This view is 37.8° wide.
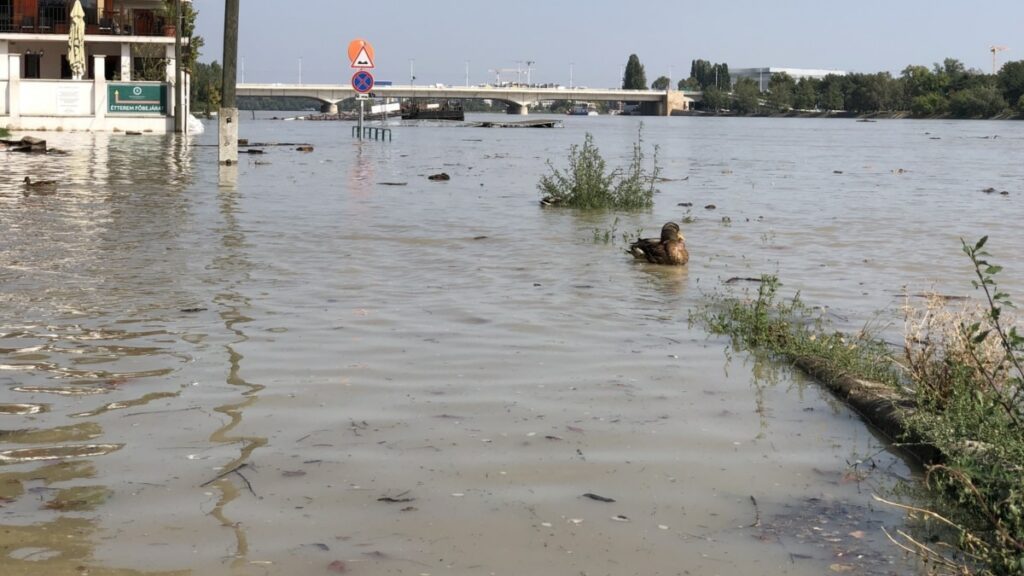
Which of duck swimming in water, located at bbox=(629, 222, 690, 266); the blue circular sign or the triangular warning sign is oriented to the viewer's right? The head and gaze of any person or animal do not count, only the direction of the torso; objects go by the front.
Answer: the duck swimming in water

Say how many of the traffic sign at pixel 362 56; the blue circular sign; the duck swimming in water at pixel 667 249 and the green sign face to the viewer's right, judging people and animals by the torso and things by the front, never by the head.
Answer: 1

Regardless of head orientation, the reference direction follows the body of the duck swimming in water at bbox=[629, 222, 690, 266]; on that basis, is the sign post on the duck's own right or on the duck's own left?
on the duck's own left

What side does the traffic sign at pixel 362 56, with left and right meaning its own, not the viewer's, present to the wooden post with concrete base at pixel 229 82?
front

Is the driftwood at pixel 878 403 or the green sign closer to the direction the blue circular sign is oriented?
the driftwood

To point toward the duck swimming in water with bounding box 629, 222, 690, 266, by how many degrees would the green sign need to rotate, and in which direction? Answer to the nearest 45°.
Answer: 0° — it already faces it

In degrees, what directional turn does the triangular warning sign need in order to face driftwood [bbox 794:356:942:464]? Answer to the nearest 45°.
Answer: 0° — it already faces it

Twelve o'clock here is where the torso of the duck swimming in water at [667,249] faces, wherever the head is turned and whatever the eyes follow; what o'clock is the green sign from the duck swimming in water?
The green sign is roughly at 8 o'clock from the duck swimming in water.

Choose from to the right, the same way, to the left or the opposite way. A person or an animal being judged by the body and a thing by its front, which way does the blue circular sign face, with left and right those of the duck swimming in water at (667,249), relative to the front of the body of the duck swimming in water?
to the right

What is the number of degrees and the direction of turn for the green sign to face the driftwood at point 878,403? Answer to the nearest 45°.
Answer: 0° — it already faces it

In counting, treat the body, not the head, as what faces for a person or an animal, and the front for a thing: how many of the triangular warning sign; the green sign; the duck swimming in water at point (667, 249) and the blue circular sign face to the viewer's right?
1

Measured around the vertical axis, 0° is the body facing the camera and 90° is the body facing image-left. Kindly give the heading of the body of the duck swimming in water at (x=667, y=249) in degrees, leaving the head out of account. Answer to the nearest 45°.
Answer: approximately 270°
